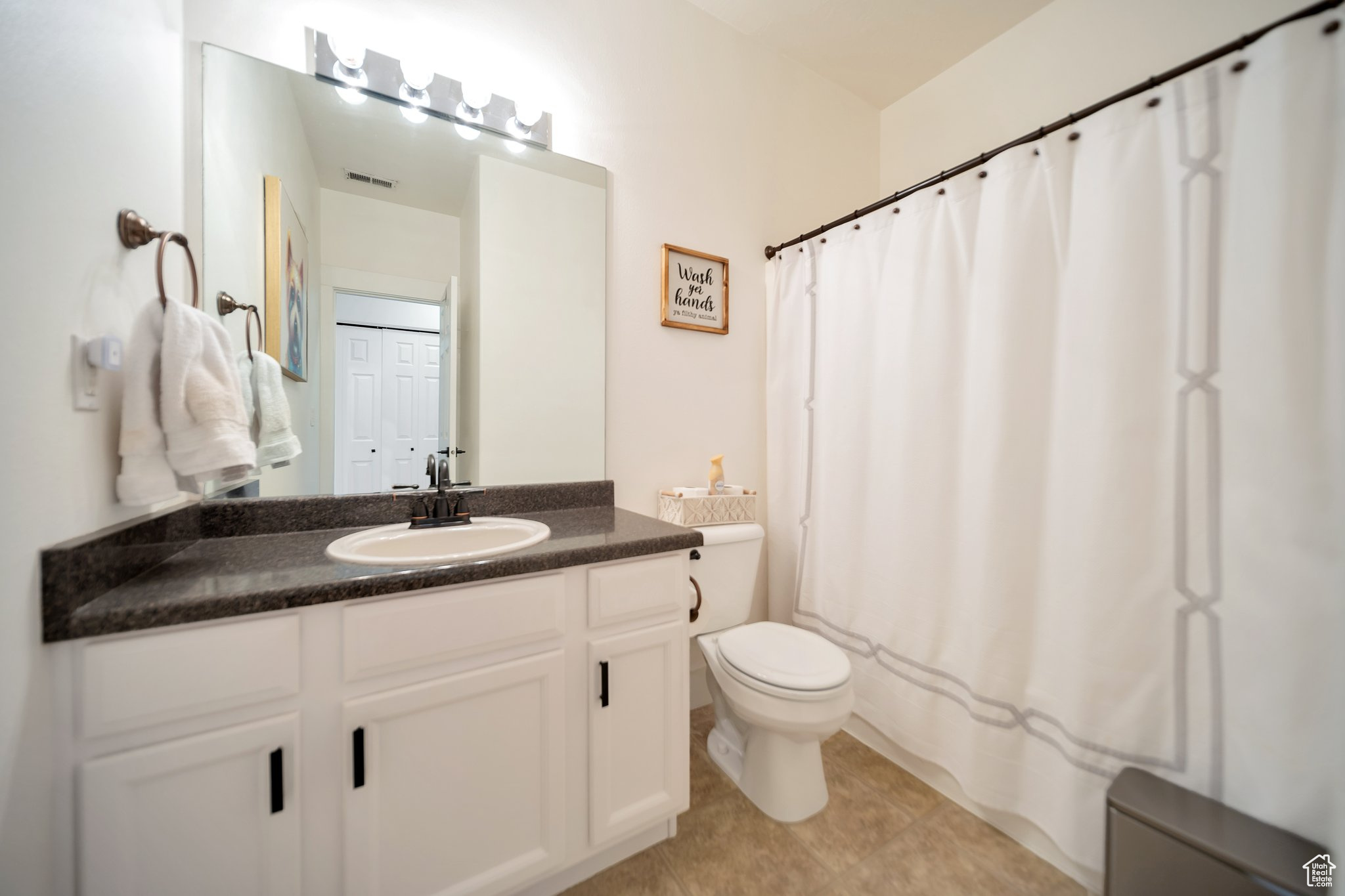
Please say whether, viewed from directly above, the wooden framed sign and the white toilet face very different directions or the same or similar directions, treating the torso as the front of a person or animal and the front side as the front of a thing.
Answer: same or similar directions

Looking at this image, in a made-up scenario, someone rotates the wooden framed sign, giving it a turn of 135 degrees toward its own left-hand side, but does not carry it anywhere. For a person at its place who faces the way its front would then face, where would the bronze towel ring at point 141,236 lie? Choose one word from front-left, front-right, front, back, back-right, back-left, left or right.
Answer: back-left

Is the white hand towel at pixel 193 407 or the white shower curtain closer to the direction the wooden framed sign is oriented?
the white shower curtain

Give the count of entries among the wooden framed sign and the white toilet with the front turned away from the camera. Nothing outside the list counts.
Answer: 0

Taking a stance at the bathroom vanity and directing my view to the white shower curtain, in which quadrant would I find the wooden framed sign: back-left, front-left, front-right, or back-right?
front-left

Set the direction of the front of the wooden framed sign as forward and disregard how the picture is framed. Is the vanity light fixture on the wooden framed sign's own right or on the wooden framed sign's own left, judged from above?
on the wooden framed sign's own right

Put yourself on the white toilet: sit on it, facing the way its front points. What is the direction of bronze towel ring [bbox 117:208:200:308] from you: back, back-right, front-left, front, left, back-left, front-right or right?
right

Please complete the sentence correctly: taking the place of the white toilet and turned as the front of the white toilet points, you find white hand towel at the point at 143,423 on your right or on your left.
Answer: on your right

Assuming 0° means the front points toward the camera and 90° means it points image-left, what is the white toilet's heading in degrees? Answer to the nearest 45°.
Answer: approximately 315°

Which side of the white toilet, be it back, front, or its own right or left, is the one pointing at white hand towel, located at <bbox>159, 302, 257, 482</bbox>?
right

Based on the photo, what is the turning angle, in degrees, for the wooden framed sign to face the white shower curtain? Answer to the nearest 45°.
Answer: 0° — it already faces it

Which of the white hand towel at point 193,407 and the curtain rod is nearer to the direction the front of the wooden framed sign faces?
the curtain rod

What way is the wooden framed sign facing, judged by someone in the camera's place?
facing the viewer and to the right of the viewer

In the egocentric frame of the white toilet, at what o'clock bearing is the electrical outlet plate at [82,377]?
The electrical outlet plate is roughly at 3 o'clock from the white toilet.
